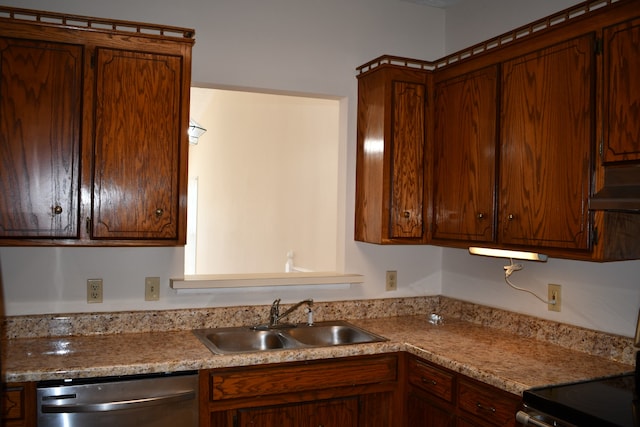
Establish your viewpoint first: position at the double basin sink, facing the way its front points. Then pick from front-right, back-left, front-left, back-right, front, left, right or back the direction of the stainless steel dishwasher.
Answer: front-right

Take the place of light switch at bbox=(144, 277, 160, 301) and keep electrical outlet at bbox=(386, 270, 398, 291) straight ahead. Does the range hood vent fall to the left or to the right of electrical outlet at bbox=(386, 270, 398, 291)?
right

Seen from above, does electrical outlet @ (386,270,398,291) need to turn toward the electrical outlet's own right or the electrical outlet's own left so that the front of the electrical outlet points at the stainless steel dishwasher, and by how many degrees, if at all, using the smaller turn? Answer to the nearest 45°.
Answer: approximately 45° to the electrical outlet's own right

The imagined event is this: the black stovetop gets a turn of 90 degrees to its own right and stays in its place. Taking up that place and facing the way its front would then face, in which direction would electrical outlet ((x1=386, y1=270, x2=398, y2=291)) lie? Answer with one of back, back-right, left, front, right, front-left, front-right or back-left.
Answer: front

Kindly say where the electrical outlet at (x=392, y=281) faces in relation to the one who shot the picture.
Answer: facing the viewer

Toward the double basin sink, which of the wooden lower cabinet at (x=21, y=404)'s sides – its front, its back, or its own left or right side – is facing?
left

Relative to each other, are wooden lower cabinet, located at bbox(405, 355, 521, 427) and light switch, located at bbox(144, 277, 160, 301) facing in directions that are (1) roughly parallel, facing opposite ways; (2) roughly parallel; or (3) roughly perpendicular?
roughly perpendicular

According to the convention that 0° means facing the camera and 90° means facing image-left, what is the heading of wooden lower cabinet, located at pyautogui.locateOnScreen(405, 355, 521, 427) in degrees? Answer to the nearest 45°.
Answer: approximately 45°

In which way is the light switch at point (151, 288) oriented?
toward the camera

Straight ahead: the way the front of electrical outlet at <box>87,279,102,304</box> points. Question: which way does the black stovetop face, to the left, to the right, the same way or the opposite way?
to the right

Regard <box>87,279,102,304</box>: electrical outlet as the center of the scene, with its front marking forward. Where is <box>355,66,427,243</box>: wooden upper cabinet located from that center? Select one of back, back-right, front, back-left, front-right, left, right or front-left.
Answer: left

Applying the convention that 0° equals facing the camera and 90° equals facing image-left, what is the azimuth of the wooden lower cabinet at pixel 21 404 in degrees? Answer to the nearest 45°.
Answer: approximately 0°

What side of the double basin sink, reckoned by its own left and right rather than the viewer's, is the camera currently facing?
front

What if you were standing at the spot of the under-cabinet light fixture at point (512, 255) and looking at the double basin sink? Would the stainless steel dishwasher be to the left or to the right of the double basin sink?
left

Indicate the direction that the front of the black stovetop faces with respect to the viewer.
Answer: facing the viewer and to the left of the viewer
